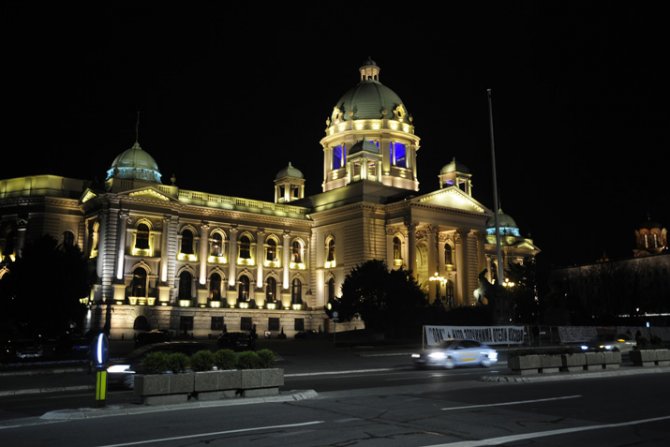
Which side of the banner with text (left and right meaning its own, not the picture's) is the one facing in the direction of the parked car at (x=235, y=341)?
right

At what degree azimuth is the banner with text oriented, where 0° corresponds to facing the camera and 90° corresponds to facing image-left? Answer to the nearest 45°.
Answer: approximately 0°

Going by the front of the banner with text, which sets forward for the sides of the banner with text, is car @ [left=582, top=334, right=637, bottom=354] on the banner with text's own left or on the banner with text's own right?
on the banner with text's own left

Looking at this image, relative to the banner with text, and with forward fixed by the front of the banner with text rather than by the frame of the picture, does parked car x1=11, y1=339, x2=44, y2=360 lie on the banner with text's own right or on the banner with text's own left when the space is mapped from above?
on the banner with text's own right

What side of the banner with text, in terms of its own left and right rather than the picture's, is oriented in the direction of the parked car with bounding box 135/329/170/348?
right

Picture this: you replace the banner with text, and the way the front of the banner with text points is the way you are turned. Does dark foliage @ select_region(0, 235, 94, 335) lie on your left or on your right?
on your right

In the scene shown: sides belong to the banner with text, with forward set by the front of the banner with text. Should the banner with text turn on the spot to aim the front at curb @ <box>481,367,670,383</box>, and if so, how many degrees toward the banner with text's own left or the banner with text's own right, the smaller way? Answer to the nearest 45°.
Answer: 0° — it already faces it
